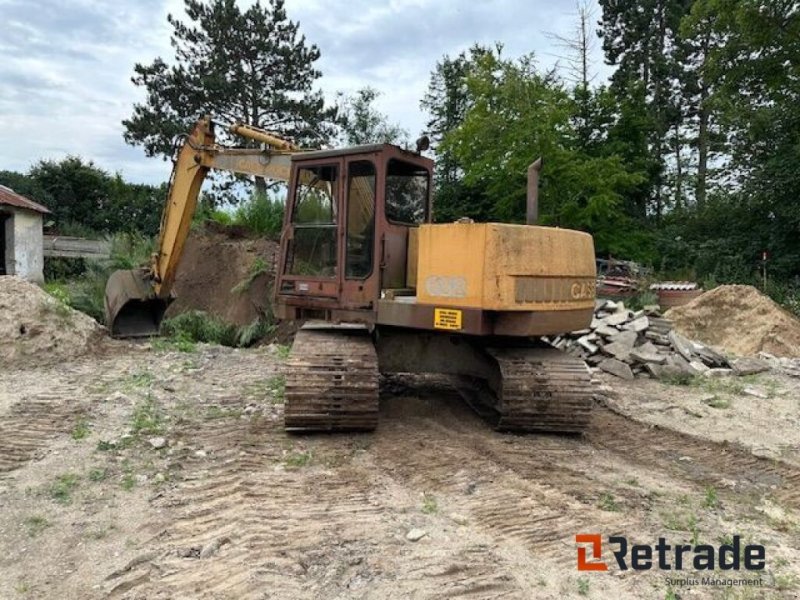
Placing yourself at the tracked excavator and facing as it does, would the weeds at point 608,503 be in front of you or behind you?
behind

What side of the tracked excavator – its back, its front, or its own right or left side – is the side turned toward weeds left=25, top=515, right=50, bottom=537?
left

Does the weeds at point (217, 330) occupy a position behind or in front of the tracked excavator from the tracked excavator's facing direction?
in front

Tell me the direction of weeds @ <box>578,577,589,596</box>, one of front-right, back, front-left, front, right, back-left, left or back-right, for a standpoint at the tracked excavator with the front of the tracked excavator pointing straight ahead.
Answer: back-left

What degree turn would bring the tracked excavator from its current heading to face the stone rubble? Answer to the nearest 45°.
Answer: approximately 90° to its right

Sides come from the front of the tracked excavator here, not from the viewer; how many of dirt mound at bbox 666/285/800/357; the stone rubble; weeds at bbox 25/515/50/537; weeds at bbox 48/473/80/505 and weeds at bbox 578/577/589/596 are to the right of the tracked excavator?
2

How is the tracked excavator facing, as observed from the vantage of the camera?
facing away from the viewer and to the left of the viewer

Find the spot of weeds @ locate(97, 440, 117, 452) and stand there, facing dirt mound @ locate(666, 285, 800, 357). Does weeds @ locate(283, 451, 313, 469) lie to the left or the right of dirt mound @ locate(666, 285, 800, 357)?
right

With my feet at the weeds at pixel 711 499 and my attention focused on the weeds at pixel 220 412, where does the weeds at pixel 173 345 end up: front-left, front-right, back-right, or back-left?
front-right

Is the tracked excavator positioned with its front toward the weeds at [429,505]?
no

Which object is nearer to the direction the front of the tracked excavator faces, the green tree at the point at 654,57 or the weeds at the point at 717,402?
the green tree

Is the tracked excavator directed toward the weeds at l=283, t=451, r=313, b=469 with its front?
no
